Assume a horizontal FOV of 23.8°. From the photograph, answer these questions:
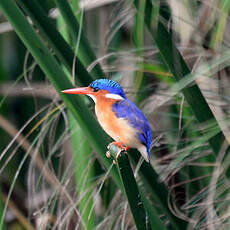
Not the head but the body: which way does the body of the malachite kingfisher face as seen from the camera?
to the viewer's left

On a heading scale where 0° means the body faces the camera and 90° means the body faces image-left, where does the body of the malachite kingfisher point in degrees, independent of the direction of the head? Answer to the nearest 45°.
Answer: approximately 90°
